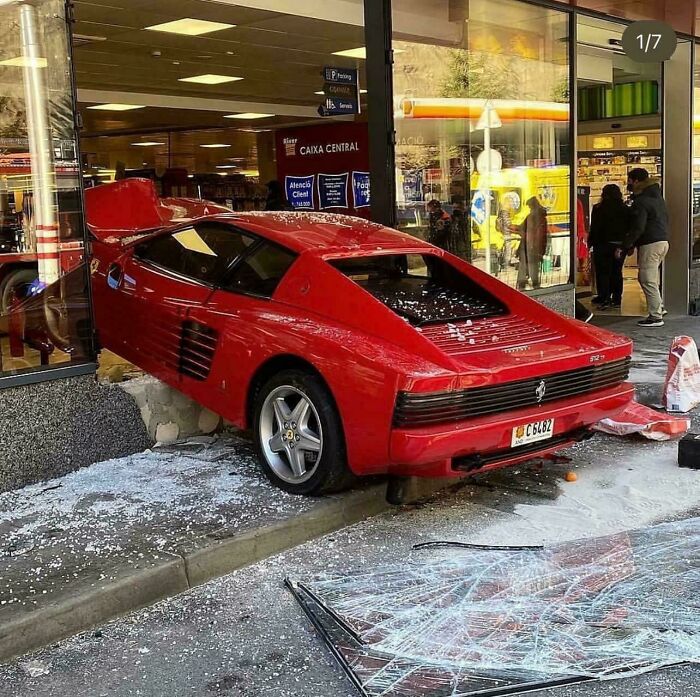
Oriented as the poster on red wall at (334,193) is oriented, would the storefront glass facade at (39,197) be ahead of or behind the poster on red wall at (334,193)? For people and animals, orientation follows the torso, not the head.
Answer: ahead

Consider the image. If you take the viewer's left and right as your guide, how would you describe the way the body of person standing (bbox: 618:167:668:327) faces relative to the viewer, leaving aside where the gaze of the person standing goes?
facing to the left of the viewer

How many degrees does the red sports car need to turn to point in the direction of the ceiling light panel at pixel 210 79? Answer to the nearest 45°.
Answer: approximately 45° to its right

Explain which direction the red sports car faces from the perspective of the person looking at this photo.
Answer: facing away from the viewer and to the left of the viewer

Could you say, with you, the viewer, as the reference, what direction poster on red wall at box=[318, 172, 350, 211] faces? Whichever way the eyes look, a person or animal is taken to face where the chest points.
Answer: facing the viewer

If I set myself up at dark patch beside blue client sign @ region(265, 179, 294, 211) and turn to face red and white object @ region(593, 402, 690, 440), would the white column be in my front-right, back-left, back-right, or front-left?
front-right

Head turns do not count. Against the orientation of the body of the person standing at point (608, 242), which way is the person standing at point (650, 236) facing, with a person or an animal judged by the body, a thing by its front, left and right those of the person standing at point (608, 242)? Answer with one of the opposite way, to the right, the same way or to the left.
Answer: to the left

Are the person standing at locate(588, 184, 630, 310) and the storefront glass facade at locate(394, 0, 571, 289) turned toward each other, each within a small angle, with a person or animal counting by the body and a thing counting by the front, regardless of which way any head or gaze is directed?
no

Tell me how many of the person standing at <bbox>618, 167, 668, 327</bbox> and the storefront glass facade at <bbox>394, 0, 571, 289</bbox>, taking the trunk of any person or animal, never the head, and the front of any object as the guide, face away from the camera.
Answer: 0

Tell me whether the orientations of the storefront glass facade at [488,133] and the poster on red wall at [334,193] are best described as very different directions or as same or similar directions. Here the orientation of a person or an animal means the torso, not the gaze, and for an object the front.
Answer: same or similar directions

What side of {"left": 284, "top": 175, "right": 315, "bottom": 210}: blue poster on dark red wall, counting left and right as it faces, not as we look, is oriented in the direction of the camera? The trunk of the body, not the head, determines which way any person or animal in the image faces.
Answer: front

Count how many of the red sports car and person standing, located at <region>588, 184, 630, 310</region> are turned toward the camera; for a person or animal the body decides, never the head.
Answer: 0

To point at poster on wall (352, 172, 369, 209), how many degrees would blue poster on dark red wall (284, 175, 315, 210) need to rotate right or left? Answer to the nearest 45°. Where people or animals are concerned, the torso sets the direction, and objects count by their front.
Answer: approximately 45° to its left

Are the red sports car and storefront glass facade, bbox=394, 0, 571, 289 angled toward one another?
no
